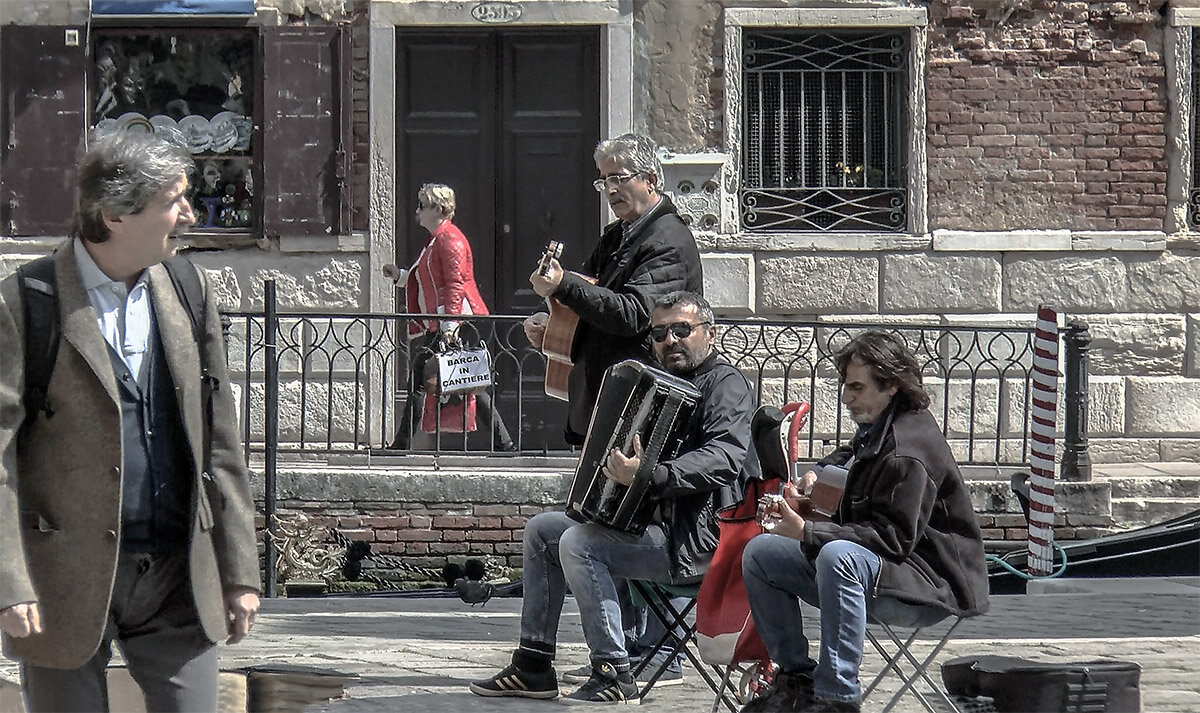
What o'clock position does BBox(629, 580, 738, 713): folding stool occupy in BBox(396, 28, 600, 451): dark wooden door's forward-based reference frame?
The folding stool is roughly at 12 o'clock from the dark wooden door.

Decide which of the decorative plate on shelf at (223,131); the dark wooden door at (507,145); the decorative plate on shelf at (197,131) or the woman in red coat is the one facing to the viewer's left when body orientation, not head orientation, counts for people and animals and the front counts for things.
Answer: the woman in red coat

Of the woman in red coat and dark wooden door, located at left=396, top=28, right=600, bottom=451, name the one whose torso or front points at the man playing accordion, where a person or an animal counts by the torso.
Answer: the dark wooden door

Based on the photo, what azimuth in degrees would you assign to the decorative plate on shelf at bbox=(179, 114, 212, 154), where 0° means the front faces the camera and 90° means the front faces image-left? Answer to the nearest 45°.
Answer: approximately 0°

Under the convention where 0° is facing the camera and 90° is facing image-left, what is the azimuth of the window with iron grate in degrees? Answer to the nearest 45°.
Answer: approximately 0°

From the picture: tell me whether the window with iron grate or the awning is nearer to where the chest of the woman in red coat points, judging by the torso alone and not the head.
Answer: the awning

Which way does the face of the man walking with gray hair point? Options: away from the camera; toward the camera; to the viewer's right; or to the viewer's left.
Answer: to the viewer's right

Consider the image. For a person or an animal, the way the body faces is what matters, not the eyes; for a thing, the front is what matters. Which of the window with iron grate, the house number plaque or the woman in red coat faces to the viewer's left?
the woman in red coat

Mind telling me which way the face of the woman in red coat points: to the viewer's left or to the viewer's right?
to the viewer's left
